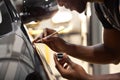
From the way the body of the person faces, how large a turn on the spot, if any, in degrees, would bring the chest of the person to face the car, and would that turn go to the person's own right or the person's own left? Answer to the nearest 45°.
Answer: approximately 45° to the person's own left

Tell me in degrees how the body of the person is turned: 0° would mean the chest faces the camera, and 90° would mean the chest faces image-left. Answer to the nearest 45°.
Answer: approximately 90°
